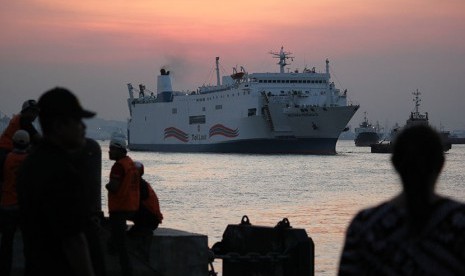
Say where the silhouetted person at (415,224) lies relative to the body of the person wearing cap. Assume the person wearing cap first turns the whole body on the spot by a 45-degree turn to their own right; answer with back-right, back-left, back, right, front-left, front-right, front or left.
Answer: front

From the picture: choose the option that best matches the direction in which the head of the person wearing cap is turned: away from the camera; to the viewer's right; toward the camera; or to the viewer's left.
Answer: to the viewer's right

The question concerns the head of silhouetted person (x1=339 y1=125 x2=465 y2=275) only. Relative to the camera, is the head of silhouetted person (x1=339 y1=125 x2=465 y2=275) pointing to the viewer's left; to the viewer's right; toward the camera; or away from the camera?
away from the camera

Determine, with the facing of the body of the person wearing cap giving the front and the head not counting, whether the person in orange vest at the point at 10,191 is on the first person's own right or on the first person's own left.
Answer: on the first person's own left
